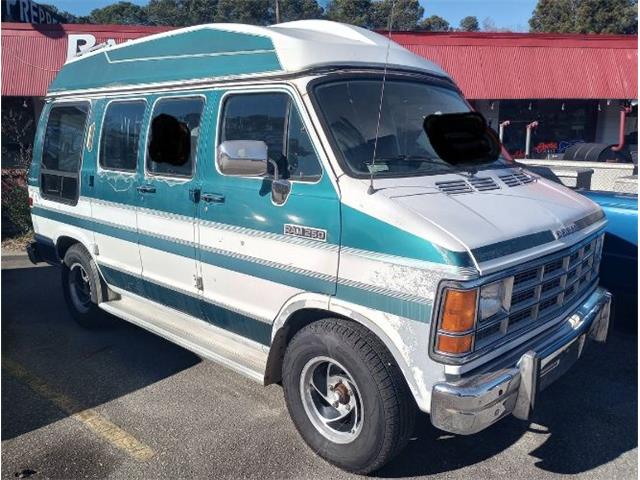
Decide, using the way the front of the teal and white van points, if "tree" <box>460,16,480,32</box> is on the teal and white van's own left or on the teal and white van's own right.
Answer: on the teal and white van's own left

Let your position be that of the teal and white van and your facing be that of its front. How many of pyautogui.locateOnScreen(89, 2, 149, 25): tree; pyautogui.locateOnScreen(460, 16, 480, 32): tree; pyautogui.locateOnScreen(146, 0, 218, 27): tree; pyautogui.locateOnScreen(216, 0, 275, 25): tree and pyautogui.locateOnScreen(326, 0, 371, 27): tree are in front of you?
0

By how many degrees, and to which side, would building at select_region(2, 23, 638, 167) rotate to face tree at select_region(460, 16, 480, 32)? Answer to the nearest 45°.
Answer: approximately 180°

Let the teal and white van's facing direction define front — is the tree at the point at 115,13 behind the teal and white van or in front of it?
behind

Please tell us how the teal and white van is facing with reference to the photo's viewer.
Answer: facing the viewer and to the right of the viewer

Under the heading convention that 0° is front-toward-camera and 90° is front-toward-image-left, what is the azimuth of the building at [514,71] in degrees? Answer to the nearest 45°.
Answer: approximately 0°

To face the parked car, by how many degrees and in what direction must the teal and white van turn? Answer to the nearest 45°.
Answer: approximately 90° to its left

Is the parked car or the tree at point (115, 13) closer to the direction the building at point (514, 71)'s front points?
the parked car

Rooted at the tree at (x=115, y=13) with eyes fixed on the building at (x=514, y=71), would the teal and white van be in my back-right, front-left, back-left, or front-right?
front-right

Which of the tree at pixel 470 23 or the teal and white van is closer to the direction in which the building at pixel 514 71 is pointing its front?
the teal and white van

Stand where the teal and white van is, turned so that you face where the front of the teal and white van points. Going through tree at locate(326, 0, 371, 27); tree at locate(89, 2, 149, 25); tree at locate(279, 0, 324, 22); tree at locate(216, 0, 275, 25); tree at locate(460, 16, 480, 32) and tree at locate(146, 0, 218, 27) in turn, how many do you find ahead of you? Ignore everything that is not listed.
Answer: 0

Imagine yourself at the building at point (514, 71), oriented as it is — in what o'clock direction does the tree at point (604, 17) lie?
The tree is roughly at 7 o'clock from the building.

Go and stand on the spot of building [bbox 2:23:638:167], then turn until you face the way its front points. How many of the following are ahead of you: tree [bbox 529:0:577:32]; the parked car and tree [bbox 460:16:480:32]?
1

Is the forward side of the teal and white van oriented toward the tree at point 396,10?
no

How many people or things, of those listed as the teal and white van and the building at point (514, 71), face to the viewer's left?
0
